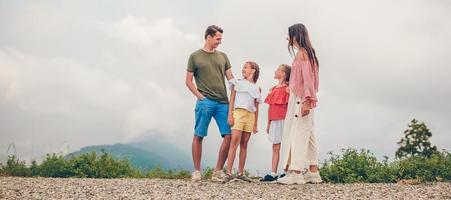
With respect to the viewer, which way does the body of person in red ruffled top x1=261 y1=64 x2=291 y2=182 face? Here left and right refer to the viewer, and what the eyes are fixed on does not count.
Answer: facing to the left of the viewer

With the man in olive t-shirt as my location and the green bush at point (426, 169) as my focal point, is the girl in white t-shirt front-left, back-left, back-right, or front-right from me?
front-right

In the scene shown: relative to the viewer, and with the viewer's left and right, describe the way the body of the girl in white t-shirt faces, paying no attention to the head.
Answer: facing the viewer

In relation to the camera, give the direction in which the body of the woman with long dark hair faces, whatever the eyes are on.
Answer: to the viewer's left

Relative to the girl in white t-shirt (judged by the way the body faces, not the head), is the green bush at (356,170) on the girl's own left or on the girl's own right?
on the girl's own left

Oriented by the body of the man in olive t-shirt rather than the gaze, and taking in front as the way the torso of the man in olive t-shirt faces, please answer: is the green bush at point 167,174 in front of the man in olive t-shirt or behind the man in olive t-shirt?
behind

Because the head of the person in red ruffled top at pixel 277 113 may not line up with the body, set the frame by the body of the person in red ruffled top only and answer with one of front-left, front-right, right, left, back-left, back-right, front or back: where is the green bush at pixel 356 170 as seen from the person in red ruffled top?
back-right

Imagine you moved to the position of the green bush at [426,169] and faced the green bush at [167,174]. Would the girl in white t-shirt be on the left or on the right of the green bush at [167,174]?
left

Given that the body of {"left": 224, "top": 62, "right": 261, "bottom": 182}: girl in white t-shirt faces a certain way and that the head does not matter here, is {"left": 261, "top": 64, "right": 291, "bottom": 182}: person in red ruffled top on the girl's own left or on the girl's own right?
on the girl's own left

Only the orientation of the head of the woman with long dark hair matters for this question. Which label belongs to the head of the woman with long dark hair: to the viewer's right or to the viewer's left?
to the viewer's left
